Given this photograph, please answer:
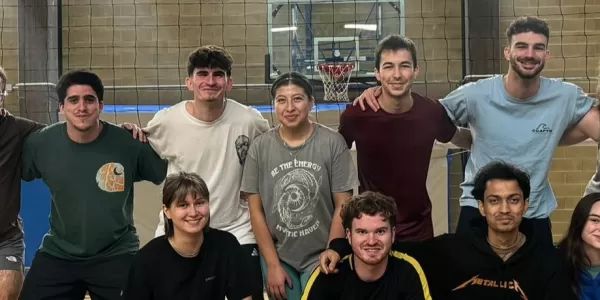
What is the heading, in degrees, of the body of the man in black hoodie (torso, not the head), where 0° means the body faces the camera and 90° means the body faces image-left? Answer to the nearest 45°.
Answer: approximately 0°

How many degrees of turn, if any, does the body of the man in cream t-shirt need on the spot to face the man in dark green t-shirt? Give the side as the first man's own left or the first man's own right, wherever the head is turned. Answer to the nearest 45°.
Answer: approximately 90° to the first man's own right

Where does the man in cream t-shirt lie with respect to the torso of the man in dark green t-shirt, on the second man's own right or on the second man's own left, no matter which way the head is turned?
on the second man's own left

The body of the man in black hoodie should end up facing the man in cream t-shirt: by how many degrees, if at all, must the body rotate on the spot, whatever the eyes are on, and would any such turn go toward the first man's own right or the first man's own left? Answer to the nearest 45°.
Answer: approximately 90° to the first man's own right

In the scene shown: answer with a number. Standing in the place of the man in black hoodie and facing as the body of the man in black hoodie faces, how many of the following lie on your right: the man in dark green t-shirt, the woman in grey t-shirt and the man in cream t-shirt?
3

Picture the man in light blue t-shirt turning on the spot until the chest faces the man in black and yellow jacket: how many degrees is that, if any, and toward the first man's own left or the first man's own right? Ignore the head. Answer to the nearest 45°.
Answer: approximately 45° to the first man's own right

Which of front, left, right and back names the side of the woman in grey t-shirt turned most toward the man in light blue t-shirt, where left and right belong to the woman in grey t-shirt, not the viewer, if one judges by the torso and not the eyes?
left
